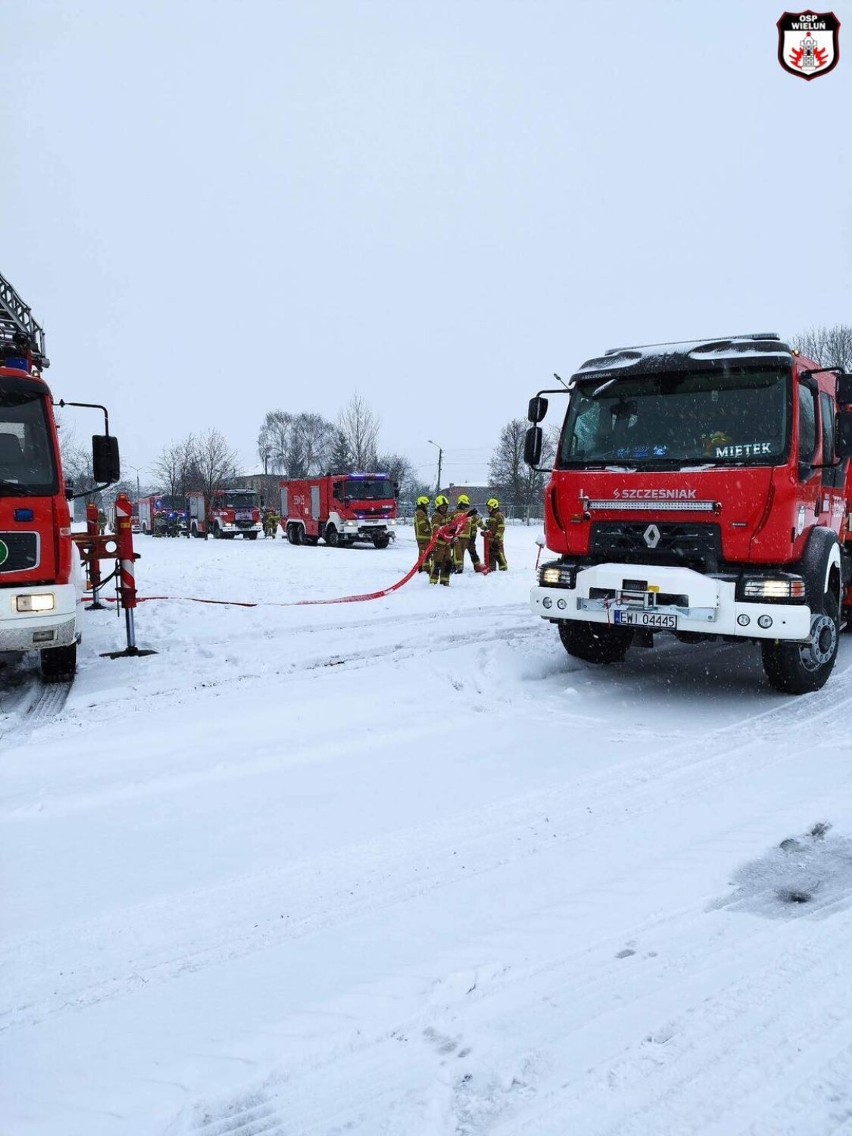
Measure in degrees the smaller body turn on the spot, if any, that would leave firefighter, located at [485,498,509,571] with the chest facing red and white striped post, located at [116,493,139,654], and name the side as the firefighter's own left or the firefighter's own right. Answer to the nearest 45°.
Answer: approximately 90° to the firefighter's own left

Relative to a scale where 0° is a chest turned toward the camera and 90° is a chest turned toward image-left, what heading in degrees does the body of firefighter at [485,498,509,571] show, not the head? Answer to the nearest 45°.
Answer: approximately 90°

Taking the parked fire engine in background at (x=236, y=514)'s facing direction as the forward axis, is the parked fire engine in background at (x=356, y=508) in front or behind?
in front

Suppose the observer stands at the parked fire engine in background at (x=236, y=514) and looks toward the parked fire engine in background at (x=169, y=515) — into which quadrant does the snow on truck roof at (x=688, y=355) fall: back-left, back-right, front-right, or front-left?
back-left

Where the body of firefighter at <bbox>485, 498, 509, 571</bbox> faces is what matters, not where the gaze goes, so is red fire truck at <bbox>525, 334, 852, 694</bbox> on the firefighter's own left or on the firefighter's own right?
on the firefighter's own left

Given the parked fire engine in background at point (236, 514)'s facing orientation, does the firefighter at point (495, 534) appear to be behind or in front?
in front
